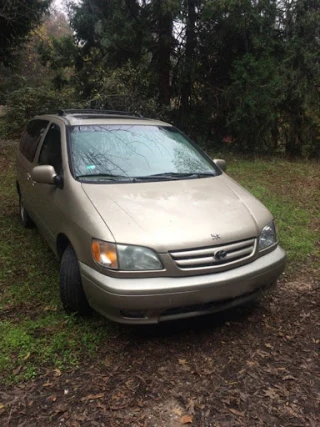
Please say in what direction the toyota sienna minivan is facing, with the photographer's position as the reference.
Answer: facing the viewer and to the right of the viewer

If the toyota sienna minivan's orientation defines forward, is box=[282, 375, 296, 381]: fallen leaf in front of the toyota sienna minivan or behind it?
in front

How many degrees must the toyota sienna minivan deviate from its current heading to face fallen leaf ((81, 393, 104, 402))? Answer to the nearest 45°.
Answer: approximately 45° to its right

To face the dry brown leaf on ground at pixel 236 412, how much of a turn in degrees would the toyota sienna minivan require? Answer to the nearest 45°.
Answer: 0° — it already faces it

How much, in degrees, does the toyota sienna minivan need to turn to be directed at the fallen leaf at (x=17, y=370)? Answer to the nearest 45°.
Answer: approximately 90° to its right

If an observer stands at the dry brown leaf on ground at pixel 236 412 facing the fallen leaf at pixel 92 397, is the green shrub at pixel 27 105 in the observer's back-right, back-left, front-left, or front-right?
front-right

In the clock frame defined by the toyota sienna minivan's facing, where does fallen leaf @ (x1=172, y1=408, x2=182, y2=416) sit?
The fallen leaf is roughly at 1 o'clock from the toyota sienna minivan.

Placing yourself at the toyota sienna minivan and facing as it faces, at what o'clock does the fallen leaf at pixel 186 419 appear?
The fallen leaf is roughly at 1 o'clock from the toyota sienna minivan.

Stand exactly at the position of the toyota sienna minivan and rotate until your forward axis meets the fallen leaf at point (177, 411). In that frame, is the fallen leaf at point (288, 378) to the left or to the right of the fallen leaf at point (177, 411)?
left
